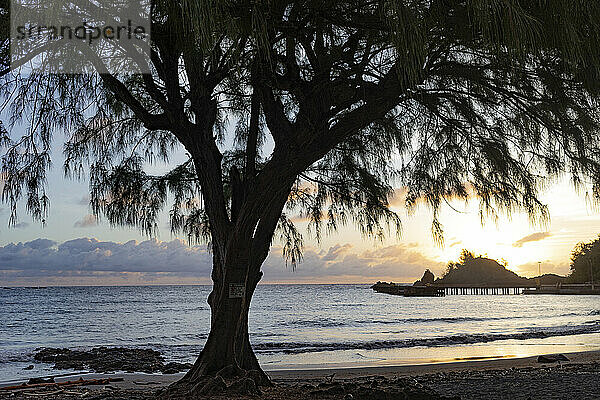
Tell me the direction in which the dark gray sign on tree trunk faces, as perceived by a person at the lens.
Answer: facing the viewer

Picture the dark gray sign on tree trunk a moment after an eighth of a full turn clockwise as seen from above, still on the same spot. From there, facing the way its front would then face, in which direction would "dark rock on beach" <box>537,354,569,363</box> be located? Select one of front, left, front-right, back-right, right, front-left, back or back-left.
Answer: back

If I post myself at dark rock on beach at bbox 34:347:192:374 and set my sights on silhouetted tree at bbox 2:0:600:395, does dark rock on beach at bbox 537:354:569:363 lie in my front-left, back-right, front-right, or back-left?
front-left

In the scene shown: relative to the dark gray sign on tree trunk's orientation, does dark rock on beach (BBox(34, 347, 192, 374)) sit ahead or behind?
behind
